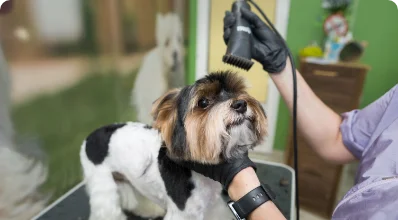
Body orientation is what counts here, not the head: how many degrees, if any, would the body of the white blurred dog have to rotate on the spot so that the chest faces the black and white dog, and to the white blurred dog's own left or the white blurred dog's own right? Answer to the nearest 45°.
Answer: approximately 45° to the white blurred dog's own right

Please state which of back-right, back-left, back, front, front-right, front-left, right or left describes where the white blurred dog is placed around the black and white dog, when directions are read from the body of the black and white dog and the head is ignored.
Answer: back-left

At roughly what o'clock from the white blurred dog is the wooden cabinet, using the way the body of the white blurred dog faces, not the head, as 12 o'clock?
The wooden cabinet is roughly at 11 o'clock from the white blurred dog.

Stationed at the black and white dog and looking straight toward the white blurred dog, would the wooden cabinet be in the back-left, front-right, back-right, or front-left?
front-right

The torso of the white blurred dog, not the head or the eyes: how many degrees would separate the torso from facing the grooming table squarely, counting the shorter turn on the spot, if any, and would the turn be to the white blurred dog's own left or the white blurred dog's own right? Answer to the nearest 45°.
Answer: approximately 45° to the white blurred dog's own right

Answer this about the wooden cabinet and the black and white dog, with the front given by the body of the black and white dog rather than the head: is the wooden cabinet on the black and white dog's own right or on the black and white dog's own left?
on the black and white dog's own left

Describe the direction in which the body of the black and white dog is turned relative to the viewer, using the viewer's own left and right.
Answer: facing the viewer and to the right of the viewer

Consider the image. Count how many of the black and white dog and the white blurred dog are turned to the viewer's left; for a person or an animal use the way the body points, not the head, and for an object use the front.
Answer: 0
